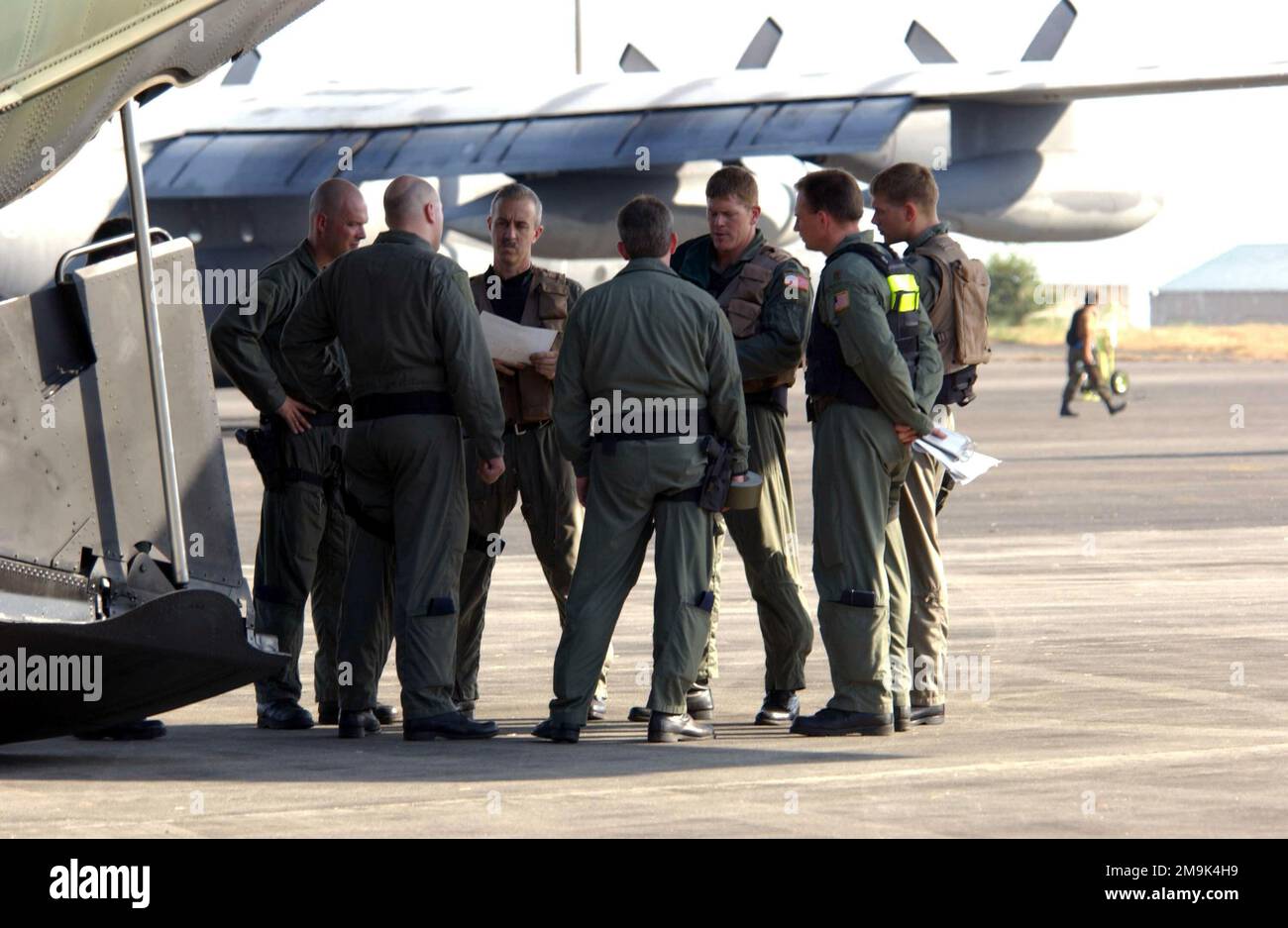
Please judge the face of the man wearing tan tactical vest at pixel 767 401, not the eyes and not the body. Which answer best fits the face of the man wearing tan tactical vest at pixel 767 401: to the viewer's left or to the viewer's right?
to the viewer's left

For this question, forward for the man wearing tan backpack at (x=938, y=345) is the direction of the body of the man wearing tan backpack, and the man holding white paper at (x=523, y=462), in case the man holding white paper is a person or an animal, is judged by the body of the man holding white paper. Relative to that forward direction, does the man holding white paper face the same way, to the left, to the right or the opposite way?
to the left

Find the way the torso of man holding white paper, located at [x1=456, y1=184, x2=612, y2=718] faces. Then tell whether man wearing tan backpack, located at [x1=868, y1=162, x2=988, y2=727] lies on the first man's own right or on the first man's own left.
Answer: on the first man's own left

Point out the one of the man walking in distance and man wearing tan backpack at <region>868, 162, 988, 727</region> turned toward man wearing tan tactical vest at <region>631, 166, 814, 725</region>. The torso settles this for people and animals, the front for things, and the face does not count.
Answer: man wearing tan backpack at <region>868, 162, 988, 727</region>

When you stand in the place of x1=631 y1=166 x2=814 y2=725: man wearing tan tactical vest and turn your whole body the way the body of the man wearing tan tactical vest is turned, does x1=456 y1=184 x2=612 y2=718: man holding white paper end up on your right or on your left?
on your right

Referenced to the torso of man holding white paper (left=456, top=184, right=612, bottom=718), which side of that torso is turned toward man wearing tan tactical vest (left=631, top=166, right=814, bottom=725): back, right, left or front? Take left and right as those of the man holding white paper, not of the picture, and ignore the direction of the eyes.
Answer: left

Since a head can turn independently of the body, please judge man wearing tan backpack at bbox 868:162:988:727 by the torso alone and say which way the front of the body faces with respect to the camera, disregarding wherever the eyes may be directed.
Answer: to the viewer's left

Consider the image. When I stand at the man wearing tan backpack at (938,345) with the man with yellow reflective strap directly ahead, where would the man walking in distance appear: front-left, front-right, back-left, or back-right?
back-right

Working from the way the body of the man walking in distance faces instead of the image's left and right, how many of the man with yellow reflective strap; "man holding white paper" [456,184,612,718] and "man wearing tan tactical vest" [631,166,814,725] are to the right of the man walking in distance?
3
